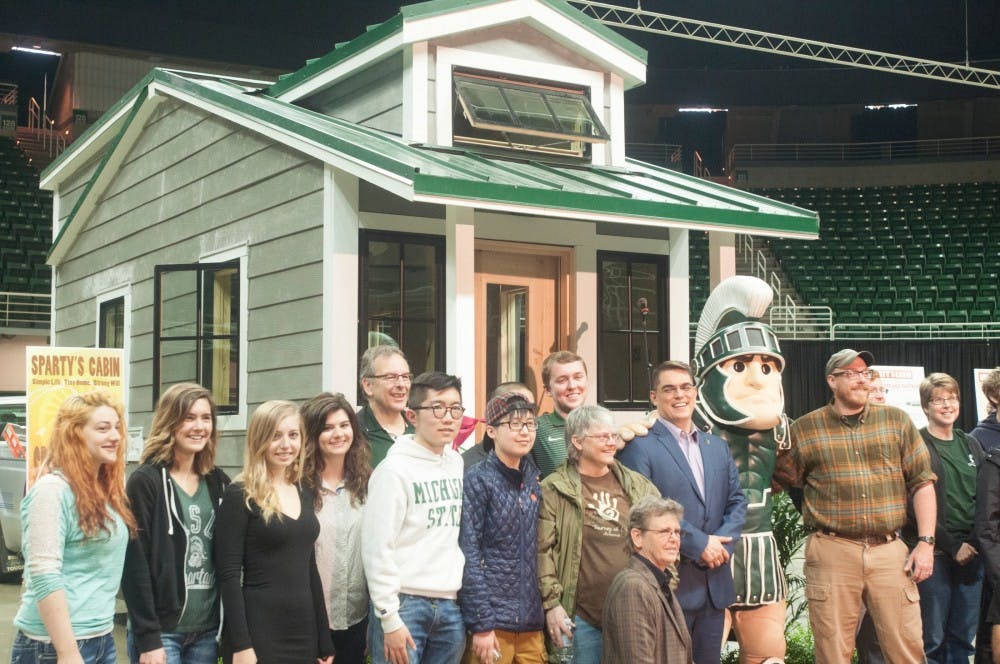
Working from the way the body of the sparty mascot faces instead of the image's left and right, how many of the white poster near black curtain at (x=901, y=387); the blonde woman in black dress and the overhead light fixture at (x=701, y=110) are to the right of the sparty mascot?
1

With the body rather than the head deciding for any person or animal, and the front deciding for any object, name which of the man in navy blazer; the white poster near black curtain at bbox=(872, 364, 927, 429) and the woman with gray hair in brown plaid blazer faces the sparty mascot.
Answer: the white poster near black curtain

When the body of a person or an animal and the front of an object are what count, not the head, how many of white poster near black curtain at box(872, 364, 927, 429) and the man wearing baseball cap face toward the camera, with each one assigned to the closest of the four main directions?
2

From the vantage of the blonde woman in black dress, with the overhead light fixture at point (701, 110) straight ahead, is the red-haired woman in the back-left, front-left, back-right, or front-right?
back-left

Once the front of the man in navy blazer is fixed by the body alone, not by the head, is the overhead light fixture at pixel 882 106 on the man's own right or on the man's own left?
on the man's own left

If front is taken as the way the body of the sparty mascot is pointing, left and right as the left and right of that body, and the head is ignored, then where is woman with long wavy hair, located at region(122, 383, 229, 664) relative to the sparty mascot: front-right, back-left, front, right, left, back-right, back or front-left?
right

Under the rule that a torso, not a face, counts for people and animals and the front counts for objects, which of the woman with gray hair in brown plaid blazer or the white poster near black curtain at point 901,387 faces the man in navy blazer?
the white poster near black curtain

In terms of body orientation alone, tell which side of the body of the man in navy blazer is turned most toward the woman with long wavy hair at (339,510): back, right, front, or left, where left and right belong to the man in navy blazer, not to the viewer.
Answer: right

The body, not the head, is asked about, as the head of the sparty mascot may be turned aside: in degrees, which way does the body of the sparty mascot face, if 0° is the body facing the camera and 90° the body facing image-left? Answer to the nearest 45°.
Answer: approximately 315°

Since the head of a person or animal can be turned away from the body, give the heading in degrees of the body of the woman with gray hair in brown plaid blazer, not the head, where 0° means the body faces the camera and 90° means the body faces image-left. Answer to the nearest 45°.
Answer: approximately 315°
